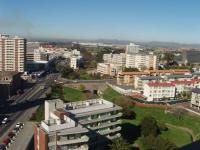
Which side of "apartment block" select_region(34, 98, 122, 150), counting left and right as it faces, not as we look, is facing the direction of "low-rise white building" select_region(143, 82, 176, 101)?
left

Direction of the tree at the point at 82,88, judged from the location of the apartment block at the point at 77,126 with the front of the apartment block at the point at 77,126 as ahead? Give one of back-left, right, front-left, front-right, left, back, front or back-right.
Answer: back-left

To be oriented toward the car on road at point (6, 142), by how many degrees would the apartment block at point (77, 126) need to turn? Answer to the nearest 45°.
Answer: approximately 180°

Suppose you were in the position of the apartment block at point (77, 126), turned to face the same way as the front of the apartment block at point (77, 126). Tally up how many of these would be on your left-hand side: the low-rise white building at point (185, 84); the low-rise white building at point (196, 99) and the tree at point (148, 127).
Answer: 3

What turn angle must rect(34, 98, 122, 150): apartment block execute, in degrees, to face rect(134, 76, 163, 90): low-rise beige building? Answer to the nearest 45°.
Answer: approximately 135° to its left

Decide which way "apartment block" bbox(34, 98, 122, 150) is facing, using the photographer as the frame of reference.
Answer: facing the viewer and to the right of the viewer

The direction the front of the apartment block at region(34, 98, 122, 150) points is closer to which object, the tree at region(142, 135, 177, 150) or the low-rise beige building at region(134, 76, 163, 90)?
the tree

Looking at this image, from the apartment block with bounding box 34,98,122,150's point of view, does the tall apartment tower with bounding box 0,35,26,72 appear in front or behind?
behind

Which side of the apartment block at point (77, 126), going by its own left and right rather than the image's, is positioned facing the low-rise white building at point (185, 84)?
left

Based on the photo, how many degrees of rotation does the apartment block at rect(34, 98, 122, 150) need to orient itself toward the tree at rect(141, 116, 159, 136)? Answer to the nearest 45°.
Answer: approximately 90° to its left

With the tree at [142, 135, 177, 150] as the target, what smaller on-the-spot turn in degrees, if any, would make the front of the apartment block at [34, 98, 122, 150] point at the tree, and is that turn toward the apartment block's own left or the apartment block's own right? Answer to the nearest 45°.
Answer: approximately 45° to the apartment block's own left
